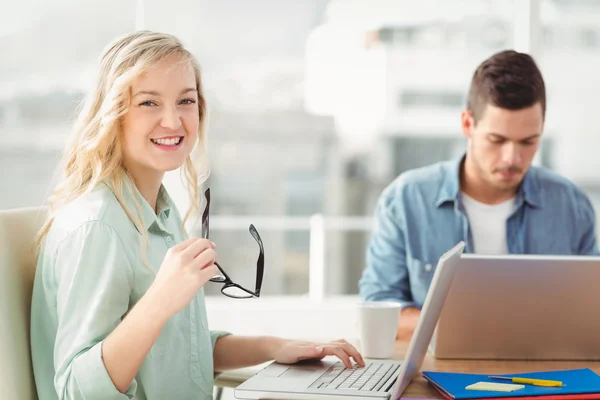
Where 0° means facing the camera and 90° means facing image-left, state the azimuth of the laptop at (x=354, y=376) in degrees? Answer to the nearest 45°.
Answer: approximately 90°

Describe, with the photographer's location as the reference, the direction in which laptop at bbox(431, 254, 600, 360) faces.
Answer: facing away from the viewer

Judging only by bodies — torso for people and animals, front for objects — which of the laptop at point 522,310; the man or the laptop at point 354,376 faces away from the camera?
the laptop at point 522,310

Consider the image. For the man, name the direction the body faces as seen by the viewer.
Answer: toward the camera

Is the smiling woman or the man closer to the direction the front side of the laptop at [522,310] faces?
the man

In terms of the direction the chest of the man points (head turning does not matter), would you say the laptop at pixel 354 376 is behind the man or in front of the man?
in front

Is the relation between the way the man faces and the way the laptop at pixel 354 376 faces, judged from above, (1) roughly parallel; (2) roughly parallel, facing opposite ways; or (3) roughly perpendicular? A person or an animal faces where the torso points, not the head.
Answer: roughly perpendicular

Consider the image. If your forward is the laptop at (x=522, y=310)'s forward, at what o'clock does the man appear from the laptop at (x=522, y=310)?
The man is roughly at 12 o'clock from the laptop.

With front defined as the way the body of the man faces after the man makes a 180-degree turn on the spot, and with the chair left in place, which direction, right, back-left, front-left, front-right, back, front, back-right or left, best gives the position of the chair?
back-left

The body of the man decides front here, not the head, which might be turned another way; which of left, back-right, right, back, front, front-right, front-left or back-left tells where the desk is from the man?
front

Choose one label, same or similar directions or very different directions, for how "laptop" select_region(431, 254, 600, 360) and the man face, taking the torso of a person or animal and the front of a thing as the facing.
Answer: very different directions

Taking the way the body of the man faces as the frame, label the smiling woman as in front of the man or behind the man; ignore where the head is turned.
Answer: in front

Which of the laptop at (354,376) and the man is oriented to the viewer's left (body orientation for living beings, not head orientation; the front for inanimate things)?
the laptop

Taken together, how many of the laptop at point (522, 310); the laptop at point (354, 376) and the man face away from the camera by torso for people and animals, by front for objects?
1
